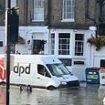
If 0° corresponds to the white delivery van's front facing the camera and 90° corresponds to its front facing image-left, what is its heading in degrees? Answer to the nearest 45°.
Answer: approximately 315°
